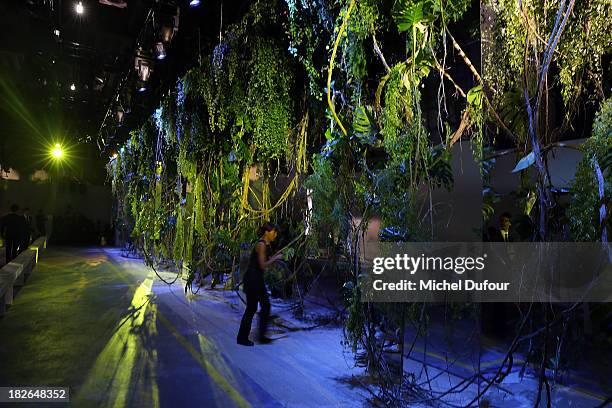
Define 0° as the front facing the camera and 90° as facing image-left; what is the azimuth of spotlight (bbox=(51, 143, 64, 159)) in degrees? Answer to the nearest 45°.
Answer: approximately 0°

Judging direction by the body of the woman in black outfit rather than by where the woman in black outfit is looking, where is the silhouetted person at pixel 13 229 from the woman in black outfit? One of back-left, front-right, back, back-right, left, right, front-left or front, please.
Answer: back-left

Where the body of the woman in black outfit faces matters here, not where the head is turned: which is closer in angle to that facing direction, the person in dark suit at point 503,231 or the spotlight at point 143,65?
the person in dark suit

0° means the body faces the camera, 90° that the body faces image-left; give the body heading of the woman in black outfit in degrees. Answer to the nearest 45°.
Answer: approximately 270°

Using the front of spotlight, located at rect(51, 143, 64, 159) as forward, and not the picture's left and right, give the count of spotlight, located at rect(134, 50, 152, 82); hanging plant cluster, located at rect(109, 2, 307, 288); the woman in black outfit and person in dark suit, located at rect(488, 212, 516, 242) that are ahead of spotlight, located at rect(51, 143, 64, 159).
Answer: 4

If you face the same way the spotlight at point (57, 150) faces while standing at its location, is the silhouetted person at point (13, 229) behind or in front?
in front

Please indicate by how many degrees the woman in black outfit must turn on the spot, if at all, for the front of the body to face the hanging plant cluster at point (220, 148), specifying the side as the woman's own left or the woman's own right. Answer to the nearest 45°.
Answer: approximately 90° to the woman's own left
